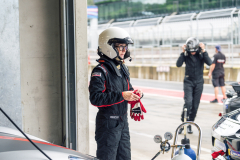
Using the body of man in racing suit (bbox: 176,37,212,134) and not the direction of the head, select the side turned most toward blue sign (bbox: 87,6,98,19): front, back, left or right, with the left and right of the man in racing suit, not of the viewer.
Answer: back

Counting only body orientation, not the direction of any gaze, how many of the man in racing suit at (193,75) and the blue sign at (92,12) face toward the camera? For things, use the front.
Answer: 2

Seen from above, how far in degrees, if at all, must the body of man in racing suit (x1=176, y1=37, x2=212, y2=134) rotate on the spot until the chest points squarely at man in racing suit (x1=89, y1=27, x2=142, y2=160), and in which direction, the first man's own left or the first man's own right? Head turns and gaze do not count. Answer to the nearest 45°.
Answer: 0° — they already face them

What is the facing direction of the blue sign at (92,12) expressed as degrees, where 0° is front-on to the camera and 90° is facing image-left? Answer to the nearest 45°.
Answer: approximately 0°

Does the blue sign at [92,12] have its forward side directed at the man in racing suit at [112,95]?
yes

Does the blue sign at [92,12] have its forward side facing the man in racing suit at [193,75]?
yes

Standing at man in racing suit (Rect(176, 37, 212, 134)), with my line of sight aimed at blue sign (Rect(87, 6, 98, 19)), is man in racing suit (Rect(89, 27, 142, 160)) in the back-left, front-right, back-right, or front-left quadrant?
back-left

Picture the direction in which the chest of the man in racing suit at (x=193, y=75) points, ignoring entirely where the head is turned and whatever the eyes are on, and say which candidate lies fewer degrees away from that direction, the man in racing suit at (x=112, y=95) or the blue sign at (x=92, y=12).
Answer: the man in racing suit

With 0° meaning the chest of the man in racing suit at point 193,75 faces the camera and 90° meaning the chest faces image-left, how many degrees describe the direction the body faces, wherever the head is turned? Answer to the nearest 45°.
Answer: approximately 0°
